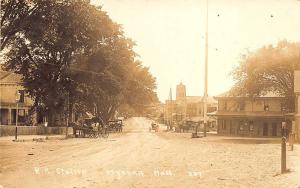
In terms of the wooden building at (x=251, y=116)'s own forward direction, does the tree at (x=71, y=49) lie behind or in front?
in front

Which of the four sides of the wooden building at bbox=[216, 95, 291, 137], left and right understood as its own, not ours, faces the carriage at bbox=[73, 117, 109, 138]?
right

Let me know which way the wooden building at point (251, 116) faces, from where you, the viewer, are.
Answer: facing the viewer
